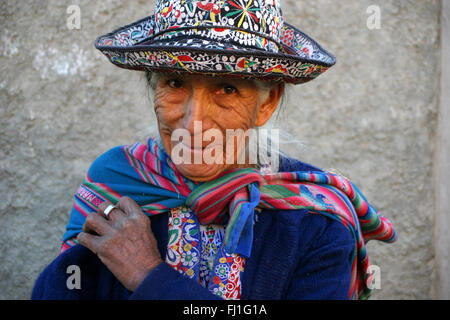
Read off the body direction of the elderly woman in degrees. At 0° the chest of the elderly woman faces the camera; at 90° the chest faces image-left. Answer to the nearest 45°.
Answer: approximately 0°
